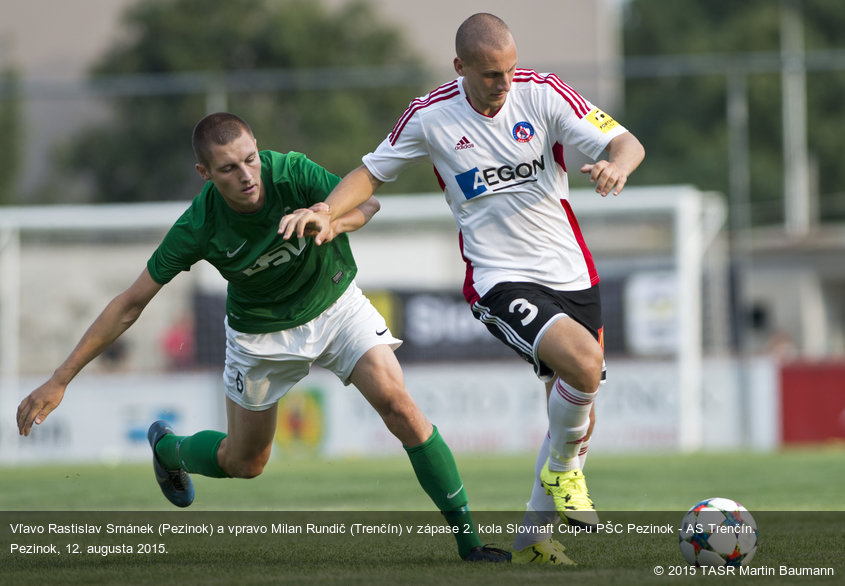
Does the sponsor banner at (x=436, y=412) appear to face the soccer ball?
yes

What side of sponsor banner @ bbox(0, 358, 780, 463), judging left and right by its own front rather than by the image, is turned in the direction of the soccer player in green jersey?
front

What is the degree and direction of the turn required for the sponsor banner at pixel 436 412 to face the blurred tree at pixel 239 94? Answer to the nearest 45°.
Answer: approximately 180°

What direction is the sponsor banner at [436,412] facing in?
toward the camera

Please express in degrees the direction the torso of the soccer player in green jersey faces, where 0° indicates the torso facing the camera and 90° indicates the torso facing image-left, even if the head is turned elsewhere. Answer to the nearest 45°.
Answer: approximately 315°

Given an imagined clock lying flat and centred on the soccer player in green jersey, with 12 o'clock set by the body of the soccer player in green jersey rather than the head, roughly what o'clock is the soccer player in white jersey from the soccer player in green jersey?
The soccer player in white jersey is roughly at 9 o'clock from the soccer player in green jersey.

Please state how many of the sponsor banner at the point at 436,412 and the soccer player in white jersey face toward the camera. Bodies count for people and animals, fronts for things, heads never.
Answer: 2

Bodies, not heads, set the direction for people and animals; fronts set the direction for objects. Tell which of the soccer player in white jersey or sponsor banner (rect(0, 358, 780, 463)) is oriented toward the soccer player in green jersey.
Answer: the sponsor banner

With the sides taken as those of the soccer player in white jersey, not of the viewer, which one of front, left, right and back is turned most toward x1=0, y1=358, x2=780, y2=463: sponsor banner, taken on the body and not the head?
back

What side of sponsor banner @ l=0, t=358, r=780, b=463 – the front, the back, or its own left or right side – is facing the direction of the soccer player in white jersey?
front

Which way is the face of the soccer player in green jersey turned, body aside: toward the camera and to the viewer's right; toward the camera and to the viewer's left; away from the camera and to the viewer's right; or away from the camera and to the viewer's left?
toward the camera and to the viewer's right
